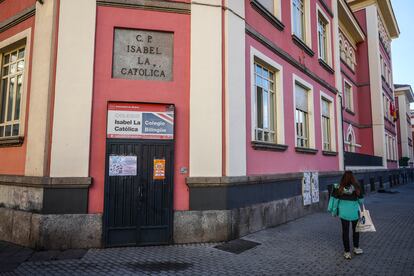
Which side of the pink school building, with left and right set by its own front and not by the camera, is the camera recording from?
front

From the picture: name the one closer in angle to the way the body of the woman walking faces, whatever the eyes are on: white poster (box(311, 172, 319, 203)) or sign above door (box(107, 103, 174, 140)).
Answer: the white poster

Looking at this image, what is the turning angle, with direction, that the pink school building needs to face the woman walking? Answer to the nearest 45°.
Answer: approximately 90° to its left

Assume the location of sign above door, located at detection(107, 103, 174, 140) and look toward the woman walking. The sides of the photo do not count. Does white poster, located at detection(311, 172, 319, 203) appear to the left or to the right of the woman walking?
left

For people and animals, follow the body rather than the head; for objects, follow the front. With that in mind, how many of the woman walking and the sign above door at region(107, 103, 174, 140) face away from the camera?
1

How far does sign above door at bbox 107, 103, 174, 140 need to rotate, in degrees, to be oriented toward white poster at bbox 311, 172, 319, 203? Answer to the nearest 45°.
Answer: approximately 135° to its left

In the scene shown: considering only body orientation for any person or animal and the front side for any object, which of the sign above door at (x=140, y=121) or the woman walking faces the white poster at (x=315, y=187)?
the woman walking

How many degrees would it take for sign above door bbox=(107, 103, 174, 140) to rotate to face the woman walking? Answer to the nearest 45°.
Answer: approximately 45° to its left

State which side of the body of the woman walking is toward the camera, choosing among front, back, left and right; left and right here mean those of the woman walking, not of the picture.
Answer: back

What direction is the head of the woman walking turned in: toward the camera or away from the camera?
away from the camera

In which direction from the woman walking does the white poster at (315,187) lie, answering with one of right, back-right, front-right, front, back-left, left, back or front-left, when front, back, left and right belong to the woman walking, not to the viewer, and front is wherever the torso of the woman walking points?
front

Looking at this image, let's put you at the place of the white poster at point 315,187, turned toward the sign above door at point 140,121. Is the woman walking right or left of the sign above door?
left
